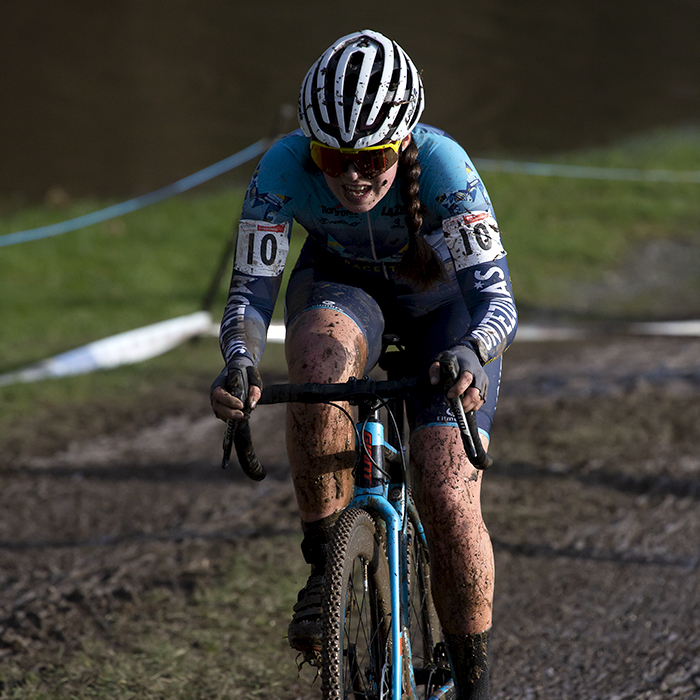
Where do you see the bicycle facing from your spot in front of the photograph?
facing the viewer

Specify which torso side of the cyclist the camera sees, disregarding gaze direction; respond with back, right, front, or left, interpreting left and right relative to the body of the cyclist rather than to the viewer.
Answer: front

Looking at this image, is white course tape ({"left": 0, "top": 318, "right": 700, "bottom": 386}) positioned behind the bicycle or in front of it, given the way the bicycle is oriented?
behind

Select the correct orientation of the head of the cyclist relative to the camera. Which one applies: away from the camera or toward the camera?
toward the camera

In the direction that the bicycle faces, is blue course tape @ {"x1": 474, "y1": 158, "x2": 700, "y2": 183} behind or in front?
behind
